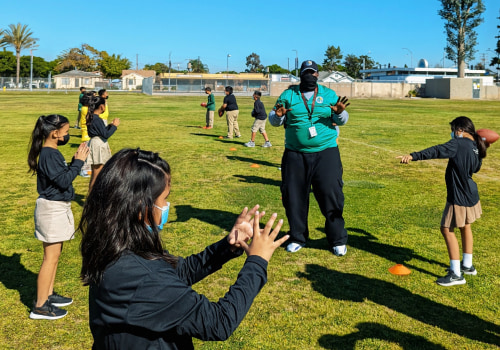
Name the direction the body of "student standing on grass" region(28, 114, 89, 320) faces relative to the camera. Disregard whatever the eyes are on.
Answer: to the viewer's right

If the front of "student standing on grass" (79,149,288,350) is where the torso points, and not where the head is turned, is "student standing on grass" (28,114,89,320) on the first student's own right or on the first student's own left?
on the first student's own left

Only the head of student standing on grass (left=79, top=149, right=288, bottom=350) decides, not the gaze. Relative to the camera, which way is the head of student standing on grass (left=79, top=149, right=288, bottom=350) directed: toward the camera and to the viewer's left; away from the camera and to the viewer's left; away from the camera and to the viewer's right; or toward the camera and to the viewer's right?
away from the camera and to the viewer's right

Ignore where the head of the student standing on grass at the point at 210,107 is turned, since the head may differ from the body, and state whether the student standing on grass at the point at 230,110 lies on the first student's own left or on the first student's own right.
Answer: on the first student's own left

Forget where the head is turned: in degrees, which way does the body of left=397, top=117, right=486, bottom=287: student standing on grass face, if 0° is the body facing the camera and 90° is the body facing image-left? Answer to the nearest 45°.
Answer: approximately 135°

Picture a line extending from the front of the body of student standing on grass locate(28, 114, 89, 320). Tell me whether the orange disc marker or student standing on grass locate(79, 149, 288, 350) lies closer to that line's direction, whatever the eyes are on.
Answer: the orange disc marker
